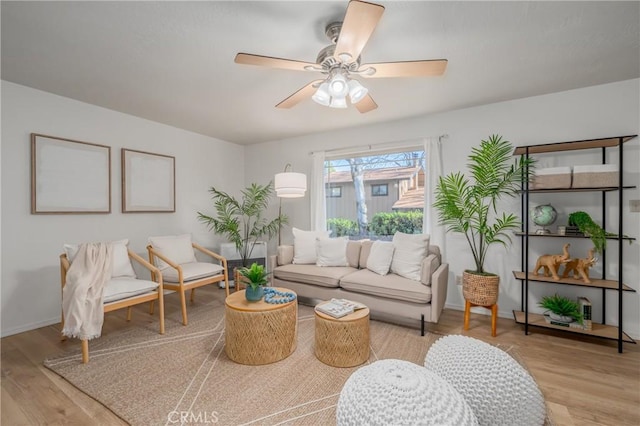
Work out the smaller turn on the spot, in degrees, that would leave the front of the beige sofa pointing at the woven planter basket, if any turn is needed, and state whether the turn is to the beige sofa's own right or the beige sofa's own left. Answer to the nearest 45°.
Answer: approximately 135° to the beige sofa's own left

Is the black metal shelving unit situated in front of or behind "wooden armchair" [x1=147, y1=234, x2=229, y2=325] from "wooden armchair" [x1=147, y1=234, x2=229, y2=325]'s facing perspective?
in front

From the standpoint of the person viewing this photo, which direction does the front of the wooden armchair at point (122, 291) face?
facing the viewer and to the right of the viewer

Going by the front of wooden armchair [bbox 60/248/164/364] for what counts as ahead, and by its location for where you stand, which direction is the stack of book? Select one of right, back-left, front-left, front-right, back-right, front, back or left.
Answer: front

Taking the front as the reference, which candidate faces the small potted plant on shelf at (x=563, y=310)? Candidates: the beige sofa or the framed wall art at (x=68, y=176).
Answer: the framed wall art

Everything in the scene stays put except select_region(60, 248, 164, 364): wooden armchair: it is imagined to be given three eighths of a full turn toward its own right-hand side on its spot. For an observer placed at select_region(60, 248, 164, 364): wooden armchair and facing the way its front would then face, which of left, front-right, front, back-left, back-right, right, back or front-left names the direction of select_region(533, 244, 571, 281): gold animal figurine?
back-left

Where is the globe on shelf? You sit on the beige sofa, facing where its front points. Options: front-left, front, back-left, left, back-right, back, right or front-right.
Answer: back-left

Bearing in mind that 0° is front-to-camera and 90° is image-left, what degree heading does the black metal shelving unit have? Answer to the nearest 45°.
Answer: approximately 45°

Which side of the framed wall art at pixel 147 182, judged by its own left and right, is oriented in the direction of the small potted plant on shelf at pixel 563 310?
front

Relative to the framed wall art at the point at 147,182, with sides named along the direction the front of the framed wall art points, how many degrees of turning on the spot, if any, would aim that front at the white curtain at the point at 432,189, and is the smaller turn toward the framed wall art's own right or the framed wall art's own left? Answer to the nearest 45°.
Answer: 0° — it already faces it

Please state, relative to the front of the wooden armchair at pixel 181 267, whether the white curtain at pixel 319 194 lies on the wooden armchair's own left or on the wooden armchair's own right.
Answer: on the wooden armchair's own left

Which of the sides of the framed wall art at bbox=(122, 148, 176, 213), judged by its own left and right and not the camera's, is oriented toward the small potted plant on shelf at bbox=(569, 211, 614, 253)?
front

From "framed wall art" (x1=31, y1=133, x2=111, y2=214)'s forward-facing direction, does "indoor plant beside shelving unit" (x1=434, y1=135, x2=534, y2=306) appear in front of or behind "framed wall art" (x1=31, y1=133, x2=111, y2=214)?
in front

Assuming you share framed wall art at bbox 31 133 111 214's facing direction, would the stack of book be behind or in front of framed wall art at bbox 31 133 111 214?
in front

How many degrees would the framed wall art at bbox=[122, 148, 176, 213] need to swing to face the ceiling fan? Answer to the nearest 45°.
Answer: approximately 45° to its right
